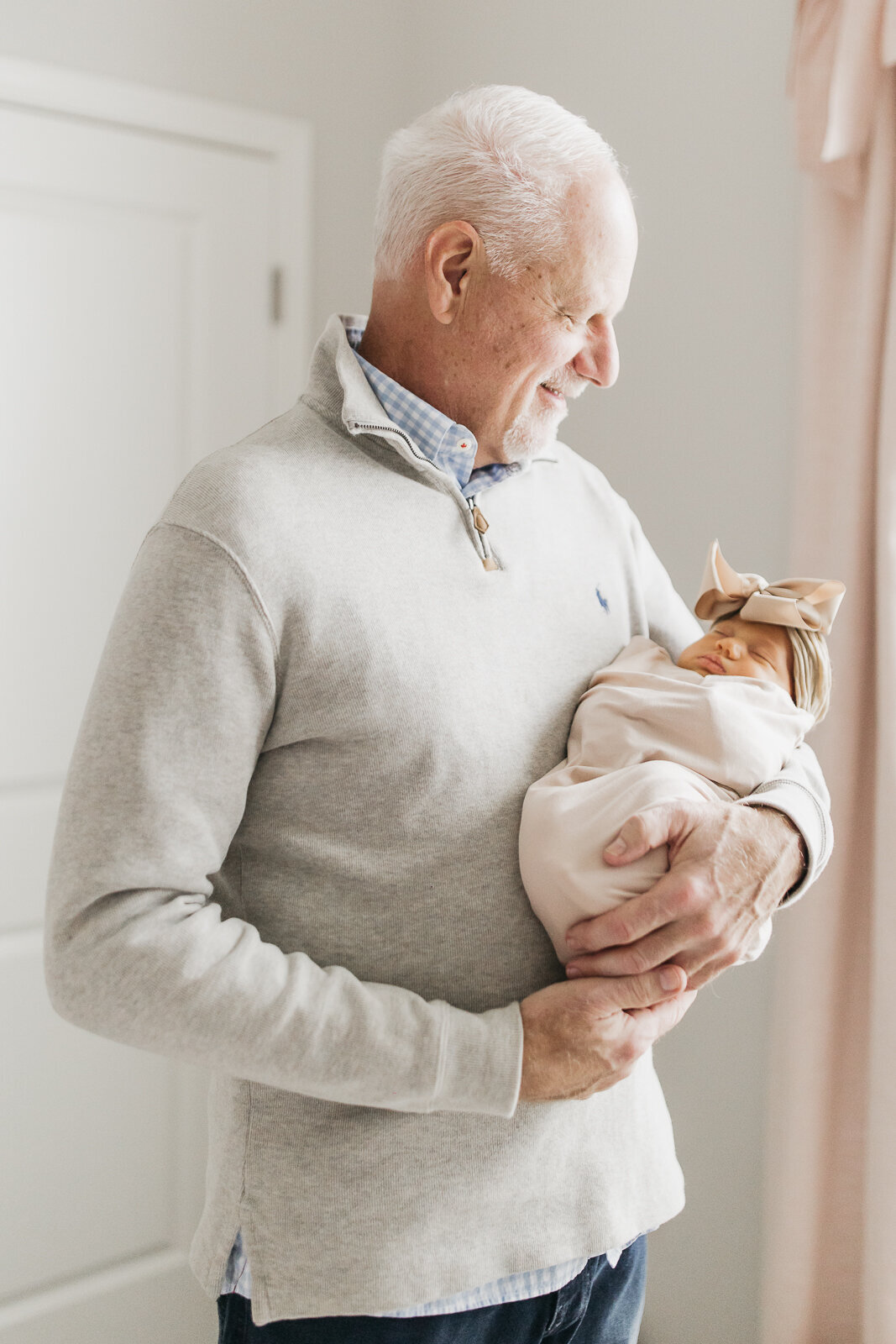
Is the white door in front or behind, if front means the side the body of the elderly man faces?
behind

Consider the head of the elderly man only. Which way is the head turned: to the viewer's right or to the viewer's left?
to the viewer's right

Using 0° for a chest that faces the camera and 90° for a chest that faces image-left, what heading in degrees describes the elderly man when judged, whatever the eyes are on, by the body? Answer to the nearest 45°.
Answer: approximately 315°

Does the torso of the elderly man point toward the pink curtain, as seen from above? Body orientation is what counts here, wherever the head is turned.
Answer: no
